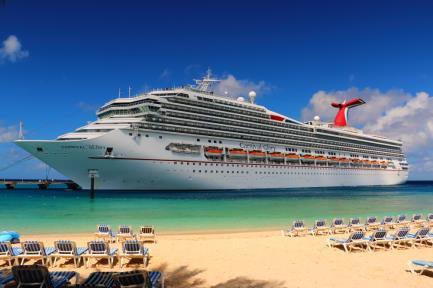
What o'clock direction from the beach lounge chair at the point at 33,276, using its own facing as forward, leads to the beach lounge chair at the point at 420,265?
the beach lounge chair at the point at 420,265 is roughly at 2 o'clock from the beach lounge chair at the point at 33,276.

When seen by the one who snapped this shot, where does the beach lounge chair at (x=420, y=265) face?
facing to the left of the viewer

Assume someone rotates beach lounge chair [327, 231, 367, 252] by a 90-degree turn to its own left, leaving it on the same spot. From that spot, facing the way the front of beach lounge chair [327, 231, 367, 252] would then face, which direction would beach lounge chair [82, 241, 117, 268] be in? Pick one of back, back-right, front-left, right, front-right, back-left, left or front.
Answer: front-right

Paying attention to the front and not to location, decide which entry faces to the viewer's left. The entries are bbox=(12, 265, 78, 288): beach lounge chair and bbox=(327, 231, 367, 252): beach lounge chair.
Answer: bbox=(327, 231, 367, 252): beach lounge chair

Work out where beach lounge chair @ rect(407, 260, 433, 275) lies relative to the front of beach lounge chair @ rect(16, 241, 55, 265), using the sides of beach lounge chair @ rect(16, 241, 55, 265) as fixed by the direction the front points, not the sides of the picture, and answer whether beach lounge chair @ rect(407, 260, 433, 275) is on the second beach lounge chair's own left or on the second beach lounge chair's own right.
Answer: on the second beach lounge chair's own right

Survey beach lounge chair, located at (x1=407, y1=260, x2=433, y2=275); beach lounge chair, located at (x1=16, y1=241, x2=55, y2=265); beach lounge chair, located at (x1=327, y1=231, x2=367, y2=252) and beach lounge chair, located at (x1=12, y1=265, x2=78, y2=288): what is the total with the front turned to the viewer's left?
2

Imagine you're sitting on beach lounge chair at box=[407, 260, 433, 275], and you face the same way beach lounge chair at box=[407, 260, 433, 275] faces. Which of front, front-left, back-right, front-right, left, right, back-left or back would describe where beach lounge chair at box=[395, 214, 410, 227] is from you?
right

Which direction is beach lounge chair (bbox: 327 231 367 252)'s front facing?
to the viewer's left

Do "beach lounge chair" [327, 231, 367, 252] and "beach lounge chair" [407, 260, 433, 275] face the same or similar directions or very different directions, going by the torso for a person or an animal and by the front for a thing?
same or similar directions

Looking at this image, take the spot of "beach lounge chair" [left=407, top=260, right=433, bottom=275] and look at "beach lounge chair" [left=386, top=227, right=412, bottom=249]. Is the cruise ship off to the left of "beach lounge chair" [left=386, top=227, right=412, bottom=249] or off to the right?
left

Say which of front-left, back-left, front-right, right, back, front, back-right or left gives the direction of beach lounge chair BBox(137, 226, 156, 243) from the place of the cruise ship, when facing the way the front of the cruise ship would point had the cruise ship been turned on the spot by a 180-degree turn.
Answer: back-right

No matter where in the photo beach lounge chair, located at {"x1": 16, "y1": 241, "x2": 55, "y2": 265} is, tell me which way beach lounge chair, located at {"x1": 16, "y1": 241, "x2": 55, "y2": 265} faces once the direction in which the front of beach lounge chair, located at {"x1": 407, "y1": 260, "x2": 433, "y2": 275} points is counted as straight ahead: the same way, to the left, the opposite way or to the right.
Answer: to the right

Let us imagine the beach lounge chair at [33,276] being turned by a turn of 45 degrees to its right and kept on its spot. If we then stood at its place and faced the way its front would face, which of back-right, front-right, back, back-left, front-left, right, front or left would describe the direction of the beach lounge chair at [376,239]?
front

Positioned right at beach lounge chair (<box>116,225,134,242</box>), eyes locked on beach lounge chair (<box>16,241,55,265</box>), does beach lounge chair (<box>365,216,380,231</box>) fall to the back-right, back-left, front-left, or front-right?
back-left

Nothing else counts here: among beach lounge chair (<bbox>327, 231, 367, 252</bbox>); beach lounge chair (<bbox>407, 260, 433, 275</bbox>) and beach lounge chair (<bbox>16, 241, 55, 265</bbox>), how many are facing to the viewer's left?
2

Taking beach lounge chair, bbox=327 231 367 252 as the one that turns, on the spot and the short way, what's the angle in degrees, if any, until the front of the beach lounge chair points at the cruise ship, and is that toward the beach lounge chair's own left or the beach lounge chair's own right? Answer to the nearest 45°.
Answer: approximately 45° to the beach lounge chair's own right

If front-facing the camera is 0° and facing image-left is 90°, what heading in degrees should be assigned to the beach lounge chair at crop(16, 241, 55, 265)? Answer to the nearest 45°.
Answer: approximately 225°
